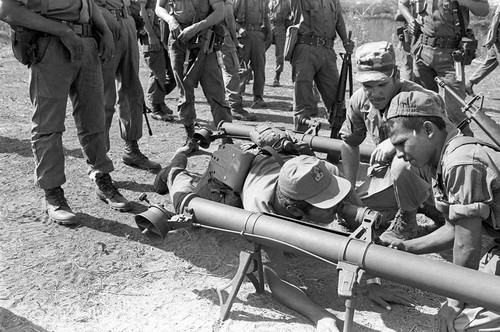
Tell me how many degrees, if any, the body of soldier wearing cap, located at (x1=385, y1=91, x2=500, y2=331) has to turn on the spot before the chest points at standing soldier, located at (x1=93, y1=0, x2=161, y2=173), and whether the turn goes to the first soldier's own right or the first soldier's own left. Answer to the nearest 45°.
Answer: approximately 45° to the first soldier's own right

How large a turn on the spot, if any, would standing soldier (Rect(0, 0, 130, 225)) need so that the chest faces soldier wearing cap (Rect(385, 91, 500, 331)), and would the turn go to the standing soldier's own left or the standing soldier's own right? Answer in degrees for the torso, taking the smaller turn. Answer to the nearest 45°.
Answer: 0° — they already face them

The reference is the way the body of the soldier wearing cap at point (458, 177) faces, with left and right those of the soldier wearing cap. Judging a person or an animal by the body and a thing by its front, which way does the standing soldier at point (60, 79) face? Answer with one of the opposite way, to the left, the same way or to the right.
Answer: the opposite way

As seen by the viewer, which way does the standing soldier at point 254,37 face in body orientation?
toward the camera

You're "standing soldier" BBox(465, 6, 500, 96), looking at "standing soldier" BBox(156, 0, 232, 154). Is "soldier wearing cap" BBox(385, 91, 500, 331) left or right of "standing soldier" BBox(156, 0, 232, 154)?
left

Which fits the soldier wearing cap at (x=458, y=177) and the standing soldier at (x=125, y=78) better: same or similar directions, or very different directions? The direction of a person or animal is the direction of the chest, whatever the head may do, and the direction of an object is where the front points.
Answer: very different directions

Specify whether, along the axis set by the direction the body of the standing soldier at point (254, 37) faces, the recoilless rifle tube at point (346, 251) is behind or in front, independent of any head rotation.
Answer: in front

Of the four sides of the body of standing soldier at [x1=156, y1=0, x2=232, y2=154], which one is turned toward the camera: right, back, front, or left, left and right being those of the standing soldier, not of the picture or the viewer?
front

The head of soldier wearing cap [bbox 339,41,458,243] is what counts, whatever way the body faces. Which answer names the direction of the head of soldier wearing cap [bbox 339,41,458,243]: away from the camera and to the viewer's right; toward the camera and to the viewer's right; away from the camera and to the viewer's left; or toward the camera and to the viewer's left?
toward the camera and to the viewer's left

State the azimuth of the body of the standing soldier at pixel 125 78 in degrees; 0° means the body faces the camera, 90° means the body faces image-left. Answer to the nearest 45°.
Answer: approximately 315°

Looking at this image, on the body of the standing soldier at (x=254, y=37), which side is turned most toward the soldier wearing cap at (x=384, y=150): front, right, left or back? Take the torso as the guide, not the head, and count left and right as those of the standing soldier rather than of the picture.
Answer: front

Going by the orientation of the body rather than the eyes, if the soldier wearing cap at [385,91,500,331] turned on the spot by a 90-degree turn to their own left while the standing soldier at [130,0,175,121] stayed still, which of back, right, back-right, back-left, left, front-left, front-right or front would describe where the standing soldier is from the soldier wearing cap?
back-right

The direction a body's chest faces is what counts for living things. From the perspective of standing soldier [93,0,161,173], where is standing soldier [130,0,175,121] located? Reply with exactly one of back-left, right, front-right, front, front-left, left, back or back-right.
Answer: back-left

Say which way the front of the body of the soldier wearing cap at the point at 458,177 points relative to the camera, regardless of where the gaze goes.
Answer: to the viewer's left

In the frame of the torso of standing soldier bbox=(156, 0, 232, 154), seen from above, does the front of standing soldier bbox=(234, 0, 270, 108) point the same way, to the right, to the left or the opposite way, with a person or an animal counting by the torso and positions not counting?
the same way
